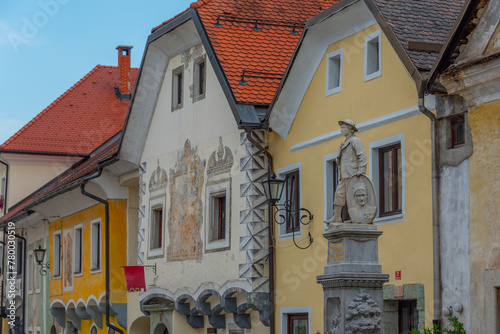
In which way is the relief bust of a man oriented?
toward the camera

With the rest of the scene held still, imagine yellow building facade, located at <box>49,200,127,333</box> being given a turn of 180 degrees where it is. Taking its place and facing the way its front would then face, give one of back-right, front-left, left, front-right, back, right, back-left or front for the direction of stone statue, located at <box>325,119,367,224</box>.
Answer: back-right

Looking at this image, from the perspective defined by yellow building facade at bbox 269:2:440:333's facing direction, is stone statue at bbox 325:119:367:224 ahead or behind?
ahead

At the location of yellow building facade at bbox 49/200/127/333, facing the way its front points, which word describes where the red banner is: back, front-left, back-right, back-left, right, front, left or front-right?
front-left

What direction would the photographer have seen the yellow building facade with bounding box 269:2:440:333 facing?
facing the viewer and to the left of the viewer

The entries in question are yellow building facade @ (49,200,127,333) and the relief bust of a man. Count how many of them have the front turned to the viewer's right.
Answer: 0

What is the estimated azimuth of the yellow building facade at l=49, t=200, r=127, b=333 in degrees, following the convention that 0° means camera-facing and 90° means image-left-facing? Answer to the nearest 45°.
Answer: approximately 45°
